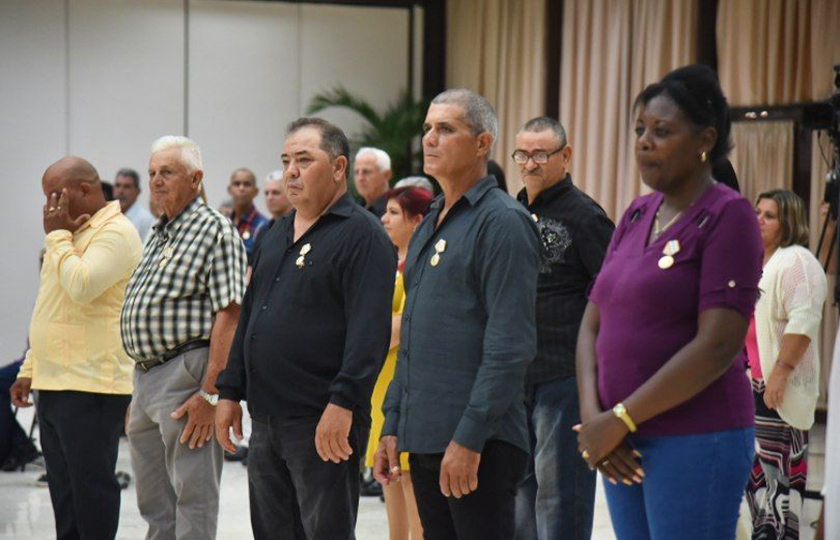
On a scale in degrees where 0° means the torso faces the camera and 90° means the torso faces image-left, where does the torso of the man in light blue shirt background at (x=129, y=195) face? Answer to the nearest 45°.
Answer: approximately 45°

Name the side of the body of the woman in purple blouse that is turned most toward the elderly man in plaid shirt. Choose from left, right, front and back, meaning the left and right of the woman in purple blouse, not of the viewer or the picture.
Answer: right

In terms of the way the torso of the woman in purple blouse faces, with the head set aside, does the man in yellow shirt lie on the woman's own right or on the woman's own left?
on the woman's own right

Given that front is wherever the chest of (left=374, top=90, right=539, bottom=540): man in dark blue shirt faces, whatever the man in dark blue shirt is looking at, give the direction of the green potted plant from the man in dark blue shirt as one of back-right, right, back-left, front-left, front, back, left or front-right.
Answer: back-right

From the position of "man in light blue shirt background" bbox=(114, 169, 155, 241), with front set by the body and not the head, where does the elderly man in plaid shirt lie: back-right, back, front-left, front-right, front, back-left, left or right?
front-left
